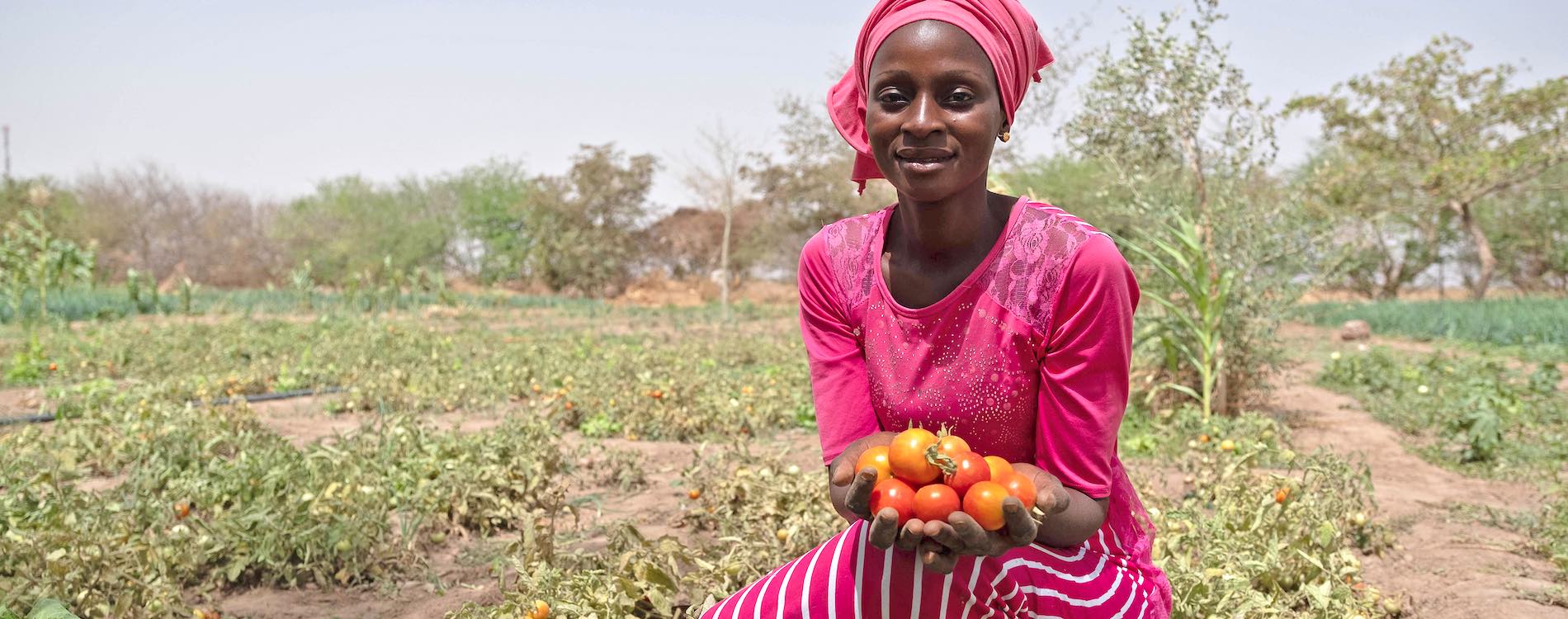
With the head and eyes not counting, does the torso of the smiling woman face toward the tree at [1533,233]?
no

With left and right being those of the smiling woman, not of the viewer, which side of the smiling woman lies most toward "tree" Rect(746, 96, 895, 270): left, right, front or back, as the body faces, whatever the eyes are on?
back

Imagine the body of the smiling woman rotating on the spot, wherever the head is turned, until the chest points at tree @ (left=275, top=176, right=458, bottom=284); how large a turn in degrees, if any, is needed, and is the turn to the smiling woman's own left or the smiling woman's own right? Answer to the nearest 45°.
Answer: approximately 135° to the smiling woman's own right

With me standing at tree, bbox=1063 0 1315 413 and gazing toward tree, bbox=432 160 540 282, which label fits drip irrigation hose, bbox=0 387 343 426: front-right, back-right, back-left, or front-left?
front-left

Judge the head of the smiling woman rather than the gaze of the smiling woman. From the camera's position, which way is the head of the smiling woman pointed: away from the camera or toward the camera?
toward the camera

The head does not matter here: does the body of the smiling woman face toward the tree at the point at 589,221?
no

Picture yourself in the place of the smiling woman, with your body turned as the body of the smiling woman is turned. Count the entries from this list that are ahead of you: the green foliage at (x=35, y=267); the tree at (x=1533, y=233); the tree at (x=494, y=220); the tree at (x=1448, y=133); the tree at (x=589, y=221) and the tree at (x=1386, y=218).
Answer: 0

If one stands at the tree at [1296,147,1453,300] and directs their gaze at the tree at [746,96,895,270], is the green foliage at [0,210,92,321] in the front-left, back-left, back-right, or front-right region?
front-left

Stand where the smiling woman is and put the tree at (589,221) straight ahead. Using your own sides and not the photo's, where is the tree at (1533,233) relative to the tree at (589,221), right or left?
right

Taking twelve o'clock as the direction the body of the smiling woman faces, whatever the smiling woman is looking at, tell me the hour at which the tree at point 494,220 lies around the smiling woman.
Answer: The tree is roughly at 5 o'clock from the smiling woman.

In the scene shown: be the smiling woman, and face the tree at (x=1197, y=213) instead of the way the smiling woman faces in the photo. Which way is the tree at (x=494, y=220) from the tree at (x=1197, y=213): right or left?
left

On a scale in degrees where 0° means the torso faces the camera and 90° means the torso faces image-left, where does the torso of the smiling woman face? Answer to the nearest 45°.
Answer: approximately 0°

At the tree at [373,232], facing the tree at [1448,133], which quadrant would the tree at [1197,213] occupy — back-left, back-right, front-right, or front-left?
front-right

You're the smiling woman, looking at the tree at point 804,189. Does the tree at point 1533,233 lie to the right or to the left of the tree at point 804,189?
right

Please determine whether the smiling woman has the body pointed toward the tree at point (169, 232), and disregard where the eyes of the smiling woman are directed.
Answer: no

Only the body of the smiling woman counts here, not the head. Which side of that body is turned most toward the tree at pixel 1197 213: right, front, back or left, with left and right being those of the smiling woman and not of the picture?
back

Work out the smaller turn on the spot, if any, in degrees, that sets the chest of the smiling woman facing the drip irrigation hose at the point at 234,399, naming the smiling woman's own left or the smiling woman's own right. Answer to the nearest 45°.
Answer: approximately 135° to the smiling woman's own right
